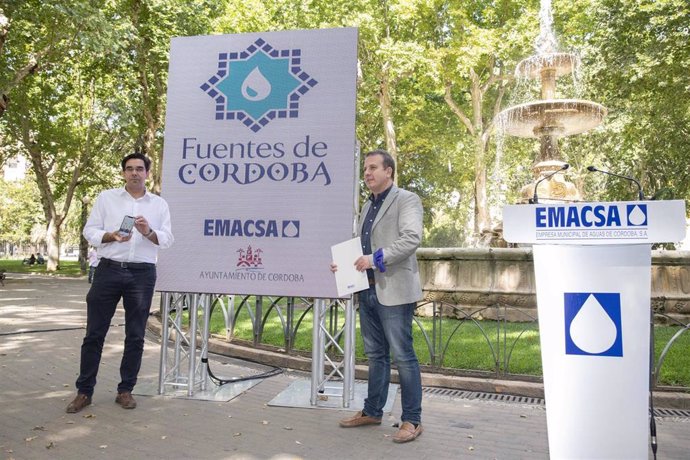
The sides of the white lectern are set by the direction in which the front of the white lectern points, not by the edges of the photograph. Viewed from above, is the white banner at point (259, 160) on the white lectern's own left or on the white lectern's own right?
on the white lectern's own right

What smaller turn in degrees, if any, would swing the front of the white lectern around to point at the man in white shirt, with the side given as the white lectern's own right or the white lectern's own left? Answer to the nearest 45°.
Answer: approximately 90° to the white lectern's own right

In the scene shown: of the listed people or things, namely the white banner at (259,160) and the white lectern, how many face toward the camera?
2

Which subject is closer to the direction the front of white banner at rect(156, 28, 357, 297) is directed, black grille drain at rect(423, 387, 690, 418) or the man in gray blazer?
the man in gray blazer

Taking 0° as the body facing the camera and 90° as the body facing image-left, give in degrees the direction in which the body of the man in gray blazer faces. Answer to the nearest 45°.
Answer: approximately 45°

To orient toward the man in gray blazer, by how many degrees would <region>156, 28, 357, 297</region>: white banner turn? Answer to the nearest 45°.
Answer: approximately 45° to its left
